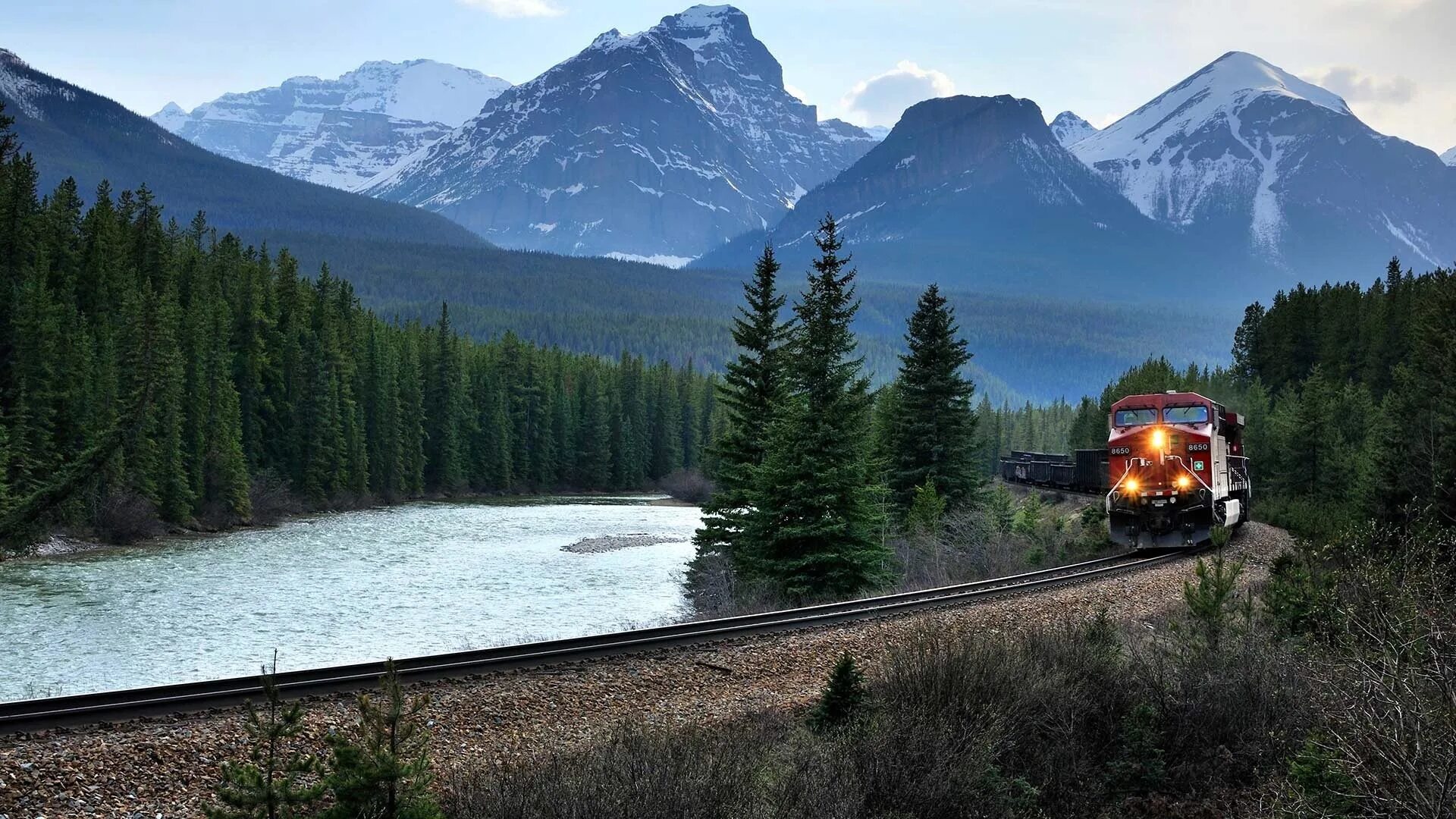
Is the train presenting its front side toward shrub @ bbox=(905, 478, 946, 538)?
no

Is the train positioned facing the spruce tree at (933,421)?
no

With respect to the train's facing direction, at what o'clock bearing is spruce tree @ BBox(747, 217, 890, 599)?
The spruce tree is roughly at 2 o'clock from the train.

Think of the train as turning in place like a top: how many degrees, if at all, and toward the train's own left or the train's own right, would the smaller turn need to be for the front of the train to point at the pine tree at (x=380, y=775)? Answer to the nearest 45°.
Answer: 0° — it already faces it

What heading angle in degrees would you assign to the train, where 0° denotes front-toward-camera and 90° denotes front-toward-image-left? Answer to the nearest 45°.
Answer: approximately 0°

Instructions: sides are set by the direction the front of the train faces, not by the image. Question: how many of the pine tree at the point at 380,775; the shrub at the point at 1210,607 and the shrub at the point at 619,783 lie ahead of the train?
3

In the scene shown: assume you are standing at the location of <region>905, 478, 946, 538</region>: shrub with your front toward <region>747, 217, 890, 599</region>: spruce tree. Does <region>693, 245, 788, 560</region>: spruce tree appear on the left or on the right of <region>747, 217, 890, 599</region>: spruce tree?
right

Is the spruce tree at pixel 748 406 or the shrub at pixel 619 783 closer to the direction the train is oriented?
the shrub

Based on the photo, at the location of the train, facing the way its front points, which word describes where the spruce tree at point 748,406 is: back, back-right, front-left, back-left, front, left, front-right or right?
right

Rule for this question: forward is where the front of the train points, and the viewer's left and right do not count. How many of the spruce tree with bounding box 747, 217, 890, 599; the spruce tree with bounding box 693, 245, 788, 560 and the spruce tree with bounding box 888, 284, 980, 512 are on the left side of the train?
0

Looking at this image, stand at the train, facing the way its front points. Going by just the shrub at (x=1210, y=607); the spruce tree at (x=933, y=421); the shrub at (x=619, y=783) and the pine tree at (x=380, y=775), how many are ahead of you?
3

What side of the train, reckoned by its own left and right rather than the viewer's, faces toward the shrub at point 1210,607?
front
